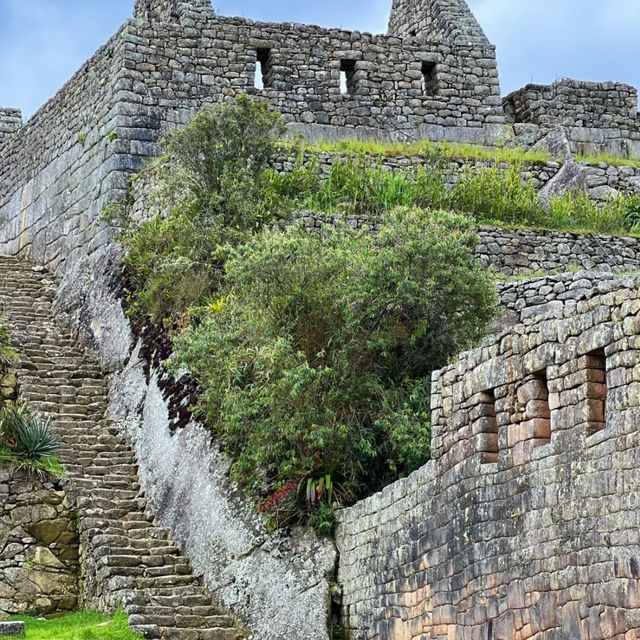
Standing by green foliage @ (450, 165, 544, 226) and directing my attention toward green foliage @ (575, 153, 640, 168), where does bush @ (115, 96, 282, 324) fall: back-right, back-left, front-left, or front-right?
back-left

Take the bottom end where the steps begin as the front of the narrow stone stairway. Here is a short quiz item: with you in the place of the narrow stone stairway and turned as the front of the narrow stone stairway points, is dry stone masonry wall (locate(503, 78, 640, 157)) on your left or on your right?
on your left

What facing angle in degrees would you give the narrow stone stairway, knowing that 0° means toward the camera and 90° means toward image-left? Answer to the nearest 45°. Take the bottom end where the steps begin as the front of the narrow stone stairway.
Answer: approximately 0°

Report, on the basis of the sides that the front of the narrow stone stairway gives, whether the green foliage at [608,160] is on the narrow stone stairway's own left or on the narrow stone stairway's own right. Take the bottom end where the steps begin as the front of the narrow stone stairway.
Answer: on the narrow stone stairway's own left

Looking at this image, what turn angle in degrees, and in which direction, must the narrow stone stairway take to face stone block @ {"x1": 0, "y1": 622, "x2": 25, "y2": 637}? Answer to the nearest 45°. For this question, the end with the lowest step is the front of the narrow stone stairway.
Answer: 0° — it already faces it

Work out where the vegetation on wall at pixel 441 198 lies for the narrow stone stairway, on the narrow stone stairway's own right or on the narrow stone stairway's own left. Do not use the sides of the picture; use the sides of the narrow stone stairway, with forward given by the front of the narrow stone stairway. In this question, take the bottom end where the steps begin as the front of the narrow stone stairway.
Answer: on the narrow stone stairway's own left

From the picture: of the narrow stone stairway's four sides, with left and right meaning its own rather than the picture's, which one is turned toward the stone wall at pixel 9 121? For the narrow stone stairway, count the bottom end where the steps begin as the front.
back

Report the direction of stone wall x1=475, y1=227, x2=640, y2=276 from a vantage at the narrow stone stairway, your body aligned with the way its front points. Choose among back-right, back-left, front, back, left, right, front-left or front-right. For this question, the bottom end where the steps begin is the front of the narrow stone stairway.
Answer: left

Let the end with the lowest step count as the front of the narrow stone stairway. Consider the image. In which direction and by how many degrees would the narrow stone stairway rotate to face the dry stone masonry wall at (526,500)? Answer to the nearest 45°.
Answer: approximately 45° to its left
